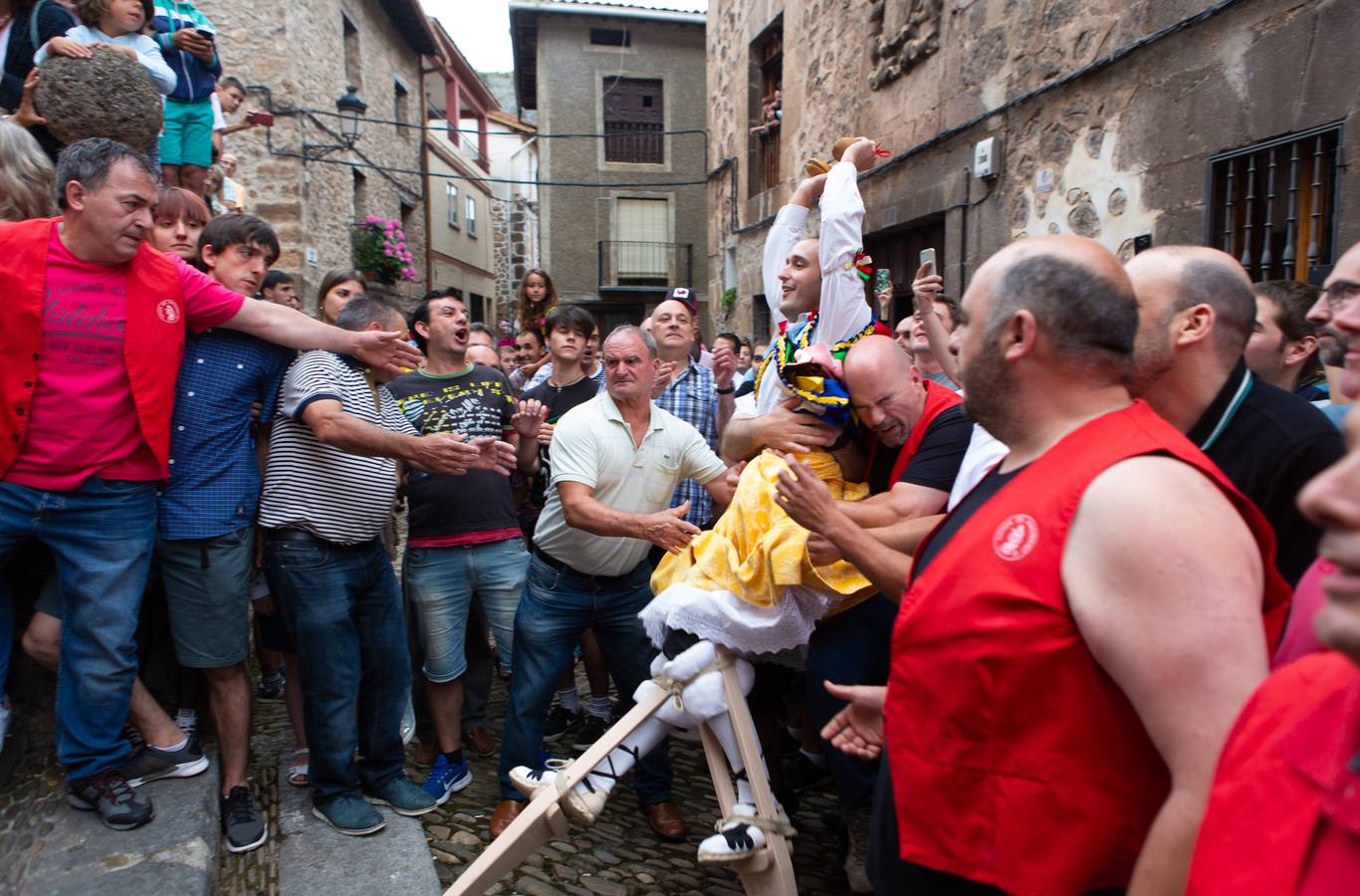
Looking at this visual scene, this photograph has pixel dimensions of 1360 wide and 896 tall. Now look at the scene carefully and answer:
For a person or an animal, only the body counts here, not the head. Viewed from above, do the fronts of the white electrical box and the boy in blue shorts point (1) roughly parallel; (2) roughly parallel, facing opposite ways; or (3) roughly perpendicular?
roughly perpendicular

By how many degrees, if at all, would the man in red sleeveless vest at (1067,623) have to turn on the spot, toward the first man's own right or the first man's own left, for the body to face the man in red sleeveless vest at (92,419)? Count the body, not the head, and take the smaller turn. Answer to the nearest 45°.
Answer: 0° — they already face them

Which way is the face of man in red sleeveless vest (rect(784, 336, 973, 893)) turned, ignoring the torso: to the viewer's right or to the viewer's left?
to the viewer's left

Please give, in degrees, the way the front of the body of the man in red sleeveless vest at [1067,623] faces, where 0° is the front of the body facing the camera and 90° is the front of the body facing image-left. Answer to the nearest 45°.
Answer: approximately 90°

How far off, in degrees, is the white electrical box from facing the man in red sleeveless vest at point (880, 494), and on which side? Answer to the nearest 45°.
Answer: approximately 45° to its left

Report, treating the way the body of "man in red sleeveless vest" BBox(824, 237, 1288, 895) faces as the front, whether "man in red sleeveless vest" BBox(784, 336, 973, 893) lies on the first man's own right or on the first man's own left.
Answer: on the first man's own right

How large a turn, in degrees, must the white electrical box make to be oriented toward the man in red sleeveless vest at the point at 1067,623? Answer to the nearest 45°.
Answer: approximately 45° to its left

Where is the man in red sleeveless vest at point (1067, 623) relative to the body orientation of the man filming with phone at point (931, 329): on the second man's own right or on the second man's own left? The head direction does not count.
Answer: on the second man's own left

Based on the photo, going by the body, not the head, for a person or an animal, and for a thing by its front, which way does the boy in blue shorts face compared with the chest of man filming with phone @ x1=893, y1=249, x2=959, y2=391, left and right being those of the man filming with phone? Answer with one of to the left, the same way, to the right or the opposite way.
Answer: to the left

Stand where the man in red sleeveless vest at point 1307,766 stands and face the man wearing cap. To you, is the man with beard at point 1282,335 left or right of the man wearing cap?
right

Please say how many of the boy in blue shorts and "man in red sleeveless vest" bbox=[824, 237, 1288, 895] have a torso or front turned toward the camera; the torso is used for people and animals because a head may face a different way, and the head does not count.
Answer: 1

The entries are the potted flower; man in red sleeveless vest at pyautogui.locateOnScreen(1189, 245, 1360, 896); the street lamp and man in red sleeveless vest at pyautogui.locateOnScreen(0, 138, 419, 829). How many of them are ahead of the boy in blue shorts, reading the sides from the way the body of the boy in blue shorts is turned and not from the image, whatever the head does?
2

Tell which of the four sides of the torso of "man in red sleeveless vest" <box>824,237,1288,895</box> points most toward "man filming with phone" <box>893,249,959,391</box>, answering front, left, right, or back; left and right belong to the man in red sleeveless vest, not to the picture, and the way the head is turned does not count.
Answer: right
